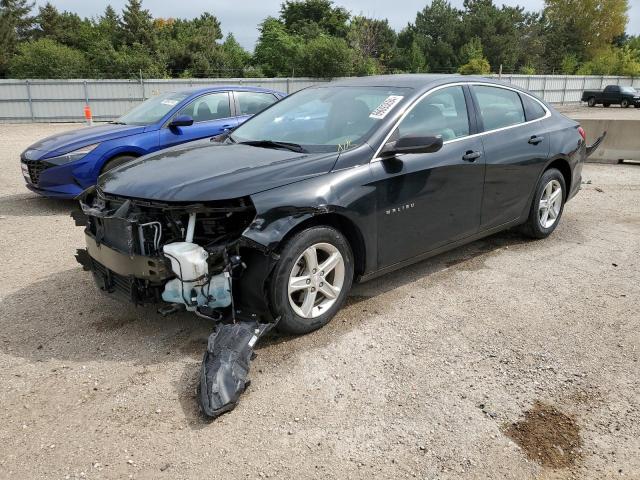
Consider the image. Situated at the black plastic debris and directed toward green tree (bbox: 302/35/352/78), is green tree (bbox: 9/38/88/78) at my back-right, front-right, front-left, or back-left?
front-left

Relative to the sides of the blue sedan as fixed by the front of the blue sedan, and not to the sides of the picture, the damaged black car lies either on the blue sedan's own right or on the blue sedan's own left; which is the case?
on the blue sedan's own left

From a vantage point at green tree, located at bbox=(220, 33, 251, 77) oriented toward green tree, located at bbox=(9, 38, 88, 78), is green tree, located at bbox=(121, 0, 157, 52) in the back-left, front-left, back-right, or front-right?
front-right

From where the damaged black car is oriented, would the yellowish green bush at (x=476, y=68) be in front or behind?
behind

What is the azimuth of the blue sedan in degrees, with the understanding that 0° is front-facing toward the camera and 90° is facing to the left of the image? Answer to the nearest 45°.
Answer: approximately 45°

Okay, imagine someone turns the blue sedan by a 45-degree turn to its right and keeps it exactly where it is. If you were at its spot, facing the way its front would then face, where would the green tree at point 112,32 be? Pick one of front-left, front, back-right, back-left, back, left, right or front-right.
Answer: right

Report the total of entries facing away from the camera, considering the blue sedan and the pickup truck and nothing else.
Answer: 0

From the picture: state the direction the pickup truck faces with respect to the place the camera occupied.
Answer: facing the viewer and to the right of the viewer

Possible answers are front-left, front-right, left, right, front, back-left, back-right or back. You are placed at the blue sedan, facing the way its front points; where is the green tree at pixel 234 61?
back-right

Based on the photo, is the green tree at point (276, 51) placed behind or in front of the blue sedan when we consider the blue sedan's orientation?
behind

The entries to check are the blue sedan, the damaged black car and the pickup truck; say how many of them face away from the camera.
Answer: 0

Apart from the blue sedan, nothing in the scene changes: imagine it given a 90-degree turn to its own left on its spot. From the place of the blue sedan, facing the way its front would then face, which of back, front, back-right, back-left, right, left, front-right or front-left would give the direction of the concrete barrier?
front-left

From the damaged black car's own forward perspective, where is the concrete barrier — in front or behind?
behind

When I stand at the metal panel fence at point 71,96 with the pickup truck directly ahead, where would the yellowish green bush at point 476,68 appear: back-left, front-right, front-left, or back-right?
front-left
